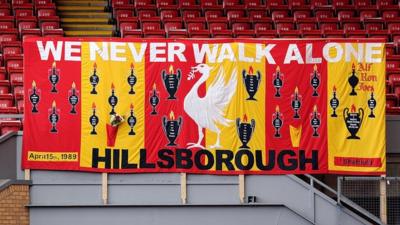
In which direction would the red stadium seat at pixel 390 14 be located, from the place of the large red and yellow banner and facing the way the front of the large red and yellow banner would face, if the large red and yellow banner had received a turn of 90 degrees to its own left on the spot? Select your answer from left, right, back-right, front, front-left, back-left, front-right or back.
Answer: front-left

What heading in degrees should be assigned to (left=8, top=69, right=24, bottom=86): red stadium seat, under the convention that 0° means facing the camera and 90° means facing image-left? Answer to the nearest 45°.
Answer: approximately 0°

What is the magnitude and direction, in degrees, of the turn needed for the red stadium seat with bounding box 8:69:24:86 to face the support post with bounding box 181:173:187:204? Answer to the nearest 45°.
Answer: approximately 45° to its left

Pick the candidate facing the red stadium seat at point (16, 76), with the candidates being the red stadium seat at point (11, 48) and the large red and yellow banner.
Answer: the red stadium seat at point (11, 48)

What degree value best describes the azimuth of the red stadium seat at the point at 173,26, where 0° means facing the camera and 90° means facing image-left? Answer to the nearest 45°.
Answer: approximately 0°

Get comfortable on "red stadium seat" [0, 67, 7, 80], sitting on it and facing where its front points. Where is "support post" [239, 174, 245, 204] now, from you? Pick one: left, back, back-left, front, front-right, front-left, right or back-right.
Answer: front-left

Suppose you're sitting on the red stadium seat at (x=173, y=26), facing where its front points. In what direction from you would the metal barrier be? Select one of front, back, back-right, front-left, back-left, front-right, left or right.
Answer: front-left

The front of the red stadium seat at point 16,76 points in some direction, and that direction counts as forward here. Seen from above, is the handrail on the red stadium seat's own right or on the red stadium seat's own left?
on the red stadium seat's own left
